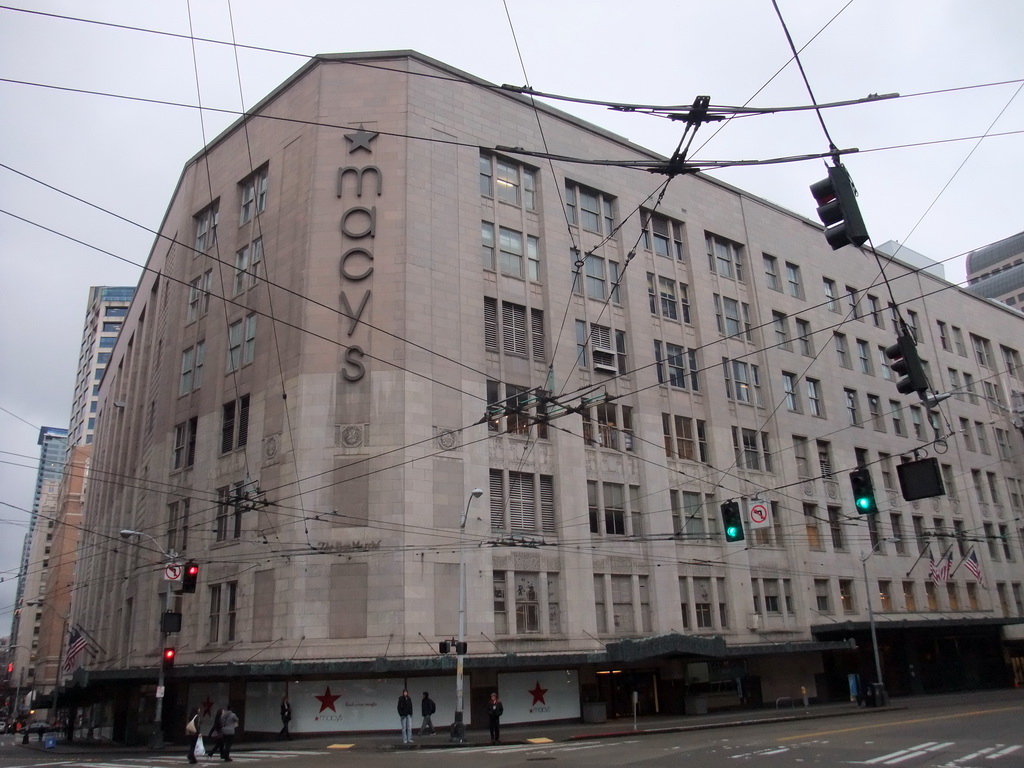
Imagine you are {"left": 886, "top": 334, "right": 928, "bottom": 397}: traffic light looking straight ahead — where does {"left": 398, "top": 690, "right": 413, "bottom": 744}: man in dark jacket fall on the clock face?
The man in dark jacket is roughly at 1 o'clock from the traffic light.

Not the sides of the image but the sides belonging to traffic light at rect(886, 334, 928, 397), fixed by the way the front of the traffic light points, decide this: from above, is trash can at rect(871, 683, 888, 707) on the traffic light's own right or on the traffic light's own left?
on the traffic light's own right

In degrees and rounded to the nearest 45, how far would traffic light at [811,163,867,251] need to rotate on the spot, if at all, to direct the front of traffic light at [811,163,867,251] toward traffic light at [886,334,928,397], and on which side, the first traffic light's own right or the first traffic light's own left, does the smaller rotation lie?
approximately 90° to the first traffic light's own right

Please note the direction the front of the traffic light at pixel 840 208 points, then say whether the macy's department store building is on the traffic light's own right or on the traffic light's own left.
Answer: on the traffic light's own right

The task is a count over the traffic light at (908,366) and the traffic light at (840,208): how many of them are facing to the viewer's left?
2

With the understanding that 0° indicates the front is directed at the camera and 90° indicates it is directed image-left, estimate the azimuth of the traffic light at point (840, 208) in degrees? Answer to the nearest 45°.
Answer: approximately 90°

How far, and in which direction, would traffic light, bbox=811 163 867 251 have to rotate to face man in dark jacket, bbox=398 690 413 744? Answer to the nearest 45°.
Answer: approximately 45° to its right

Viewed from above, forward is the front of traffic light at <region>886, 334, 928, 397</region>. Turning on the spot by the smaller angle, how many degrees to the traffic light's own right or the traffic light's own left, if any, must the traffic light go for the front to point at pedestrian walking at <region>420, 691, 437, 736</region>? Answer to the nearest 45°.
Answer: approximately 45° to the traffic light's own right

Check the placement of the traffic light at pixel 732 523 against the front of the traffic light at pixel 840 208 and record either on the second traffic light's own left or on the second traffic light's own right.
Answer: on the second traffic light's own right

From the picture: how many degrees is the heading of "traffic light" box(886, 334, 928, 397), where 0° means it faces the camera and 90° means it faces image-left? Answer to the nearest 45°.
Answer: approximately 90°
